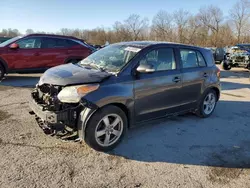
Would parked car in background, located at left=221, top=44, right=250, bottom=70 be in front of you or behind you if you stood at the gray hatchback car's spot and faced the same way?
behind

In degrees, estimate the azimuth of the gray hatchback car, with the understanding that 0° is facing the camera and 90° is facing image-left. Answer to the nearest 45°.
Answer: approximately 45°

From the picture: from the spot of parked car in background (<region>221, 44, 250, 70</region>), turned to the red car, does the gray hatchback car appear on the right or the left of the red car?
left

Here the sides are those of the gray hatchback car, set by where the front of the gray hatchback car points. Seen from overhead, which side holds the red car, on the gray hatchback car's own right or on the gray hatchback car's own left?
on the gray hatchback car's own right
